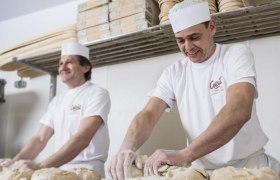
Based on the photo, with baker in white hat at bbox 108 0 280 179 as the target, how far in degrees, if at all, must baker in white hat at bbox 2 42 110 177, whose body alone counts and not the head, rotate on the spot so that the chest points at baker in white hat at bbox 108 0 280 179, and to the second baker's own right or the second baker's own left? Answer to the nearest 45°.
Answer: approximately 90° to the second baker's own left

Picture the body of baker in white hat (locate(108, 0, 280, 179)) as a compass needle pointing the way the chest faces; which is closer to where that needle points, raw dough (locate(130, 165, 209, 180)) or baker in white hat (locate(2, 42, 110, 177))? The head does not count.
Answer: the raw dough

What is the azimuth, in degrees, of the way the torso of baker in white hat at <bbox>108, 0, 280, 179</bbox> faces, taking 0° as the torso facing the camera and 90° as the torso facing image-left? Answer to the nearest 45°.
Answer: approximately 45°

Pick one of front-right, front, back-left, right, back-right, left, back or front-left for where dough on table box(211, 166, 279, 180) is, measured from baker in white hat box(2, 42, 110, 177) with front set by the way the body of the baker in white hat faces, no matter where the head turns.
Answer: front-left

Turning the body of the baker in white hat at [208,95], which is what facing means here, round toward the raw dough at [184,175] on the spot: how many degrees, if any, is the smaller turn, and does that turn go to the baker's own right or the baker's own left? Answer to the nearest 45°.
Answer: approximately 45° to the baker's own left

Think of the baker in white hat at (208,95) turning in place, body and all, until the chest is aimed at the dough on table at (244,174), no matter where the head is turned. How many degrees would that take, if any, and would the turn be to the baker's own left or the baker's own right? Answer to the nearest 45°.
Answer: approximately 45° to the baker's own left
